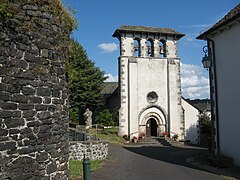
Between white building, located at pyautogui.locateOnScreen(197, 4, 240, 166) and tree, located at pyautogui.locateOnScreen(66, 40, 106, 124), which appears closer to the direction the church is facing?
the white building

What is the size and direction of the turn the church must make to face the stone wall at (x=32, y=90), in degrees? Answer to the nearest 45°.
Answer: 0° — it already faces it

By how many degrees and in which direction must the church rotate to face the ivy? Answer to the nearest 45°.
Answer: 0° — it already faces it

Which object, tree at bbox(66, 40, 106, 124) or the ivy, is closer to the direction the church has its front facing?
the ivy

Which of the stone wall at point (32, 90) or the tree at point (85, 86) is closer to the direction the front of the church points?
the stone wall

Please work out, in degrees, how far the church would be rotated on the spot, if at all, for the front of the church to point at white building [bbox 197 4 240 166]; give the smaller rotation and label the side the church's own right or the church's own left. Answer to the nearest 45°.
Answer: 0° — it already faces it

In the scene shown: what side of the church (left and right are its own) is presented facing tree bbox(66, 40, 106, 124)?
right

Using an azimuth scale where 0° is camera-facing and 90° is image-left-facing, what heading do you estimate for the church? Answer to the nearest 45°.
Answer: approximately 0°

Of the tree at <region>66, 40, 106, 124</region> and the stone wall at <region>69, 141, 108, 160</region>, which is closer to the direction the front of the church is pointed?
the stone wall
